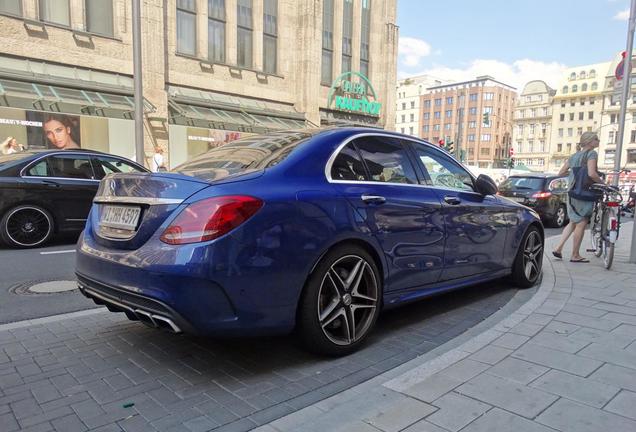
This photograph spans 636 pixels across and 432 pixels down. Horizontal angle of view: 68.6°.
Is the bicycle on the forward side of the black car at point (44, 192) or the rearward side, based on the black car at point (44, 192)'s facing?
on the forward side

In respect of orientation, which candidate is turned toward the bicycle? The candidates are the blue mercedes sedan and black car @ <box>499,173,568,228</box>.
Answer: the blue mercedes sedan

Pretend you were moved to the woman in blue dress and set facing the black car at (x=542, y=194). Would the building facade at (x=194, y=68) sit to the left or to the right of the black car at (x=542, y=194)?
left

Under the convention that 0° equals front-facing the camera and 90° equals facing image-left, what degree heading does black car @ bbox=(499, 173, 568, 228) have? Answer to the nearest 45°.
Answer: approximately 225°

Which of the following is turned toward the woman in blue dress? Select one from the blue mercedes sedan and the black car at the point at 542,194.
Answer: the blue mercedes sedan

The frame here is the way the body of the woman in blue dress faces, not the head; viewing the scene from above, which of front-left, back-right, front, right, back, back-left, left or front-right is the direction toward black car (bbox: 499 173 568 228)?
front-left

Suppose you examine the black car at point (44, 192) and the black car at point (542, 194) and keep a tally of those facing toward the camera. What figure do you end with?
0

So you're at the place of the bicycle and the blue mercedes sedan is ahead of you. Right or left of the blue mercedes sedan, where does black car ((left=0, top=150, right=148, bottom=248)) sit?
right

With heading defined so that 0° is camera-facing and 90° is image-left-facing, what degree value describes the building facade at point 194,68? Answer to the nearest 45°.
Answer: approximately 315°
